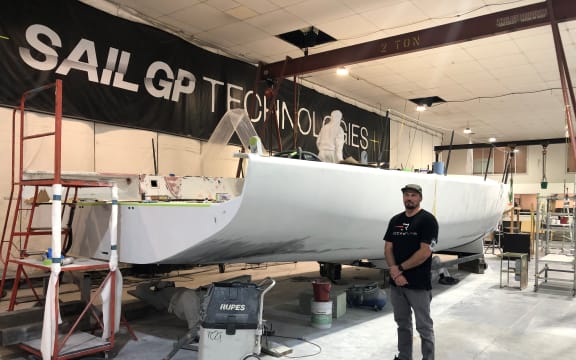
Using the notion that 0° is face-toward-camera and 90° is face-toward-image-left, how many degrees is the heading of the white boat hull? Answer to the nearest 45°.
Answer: approximately 225°
